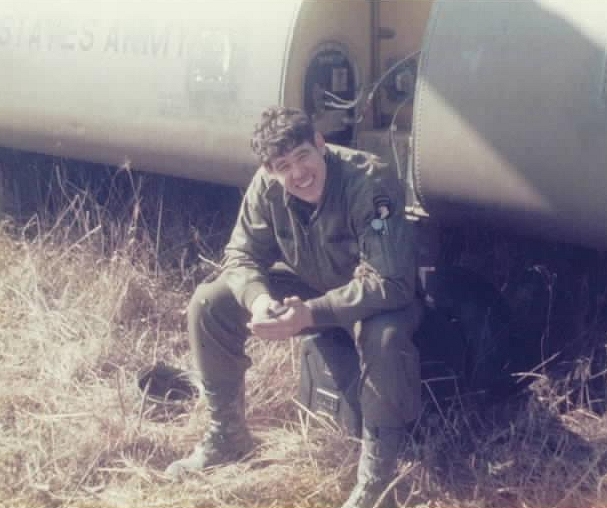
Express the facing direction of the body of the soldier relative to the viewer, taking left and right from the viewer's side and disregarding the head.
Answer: facing the viewer and to the left of the viewer

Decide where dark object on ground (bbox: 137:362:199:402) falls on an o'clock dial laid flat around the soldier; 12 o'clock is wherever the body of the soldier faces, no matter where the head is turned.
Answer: The dark object on ground is roughly at 3 o'clock from the soldier.
